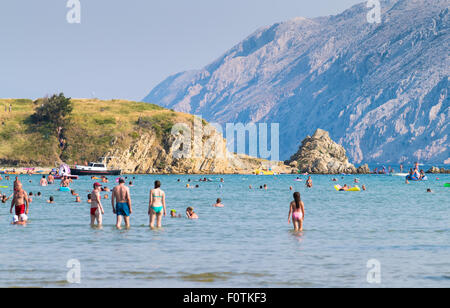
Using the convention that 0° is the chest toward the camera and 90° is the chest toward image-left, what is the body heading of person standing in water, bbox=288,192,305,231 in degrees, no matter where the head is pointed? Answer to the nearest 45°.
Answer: approximately 180°

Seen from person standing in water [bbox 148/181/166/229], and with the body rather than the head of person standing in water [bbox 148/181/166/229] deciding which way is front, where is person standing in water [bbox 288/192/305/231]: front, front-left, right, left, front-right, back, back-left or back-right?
right

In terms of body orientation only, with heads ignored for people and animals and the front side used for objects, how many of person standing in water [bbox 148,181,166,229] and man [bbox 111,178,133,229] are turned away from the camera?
2

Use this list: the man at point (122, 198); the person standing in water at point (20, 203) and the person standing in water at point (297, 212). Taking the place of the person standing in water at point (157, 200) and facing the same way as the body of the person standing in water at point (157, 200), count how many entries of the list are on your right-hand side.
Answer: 1

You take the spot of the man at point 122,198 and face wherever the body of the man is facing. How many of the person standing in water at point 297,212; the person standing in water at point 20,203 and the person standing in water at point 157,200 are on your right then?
2

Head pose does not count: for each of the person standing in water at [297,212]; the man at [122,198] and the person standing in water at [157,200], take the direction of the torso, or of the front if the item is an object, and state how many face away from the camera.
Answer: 3

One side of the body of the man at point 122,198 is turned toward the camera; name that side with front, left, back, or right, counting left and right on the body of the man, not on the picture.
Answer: back

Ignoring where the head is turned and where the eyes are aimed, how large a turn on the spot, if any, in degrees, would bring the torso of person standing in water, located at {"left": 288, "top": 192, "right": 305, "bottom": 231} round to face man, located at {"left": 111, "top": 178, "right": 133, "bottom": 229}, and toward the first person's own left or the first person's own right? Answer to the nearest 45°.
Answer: approximately 90° to the first person's own left
